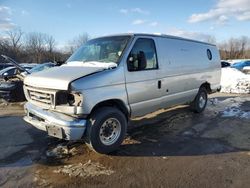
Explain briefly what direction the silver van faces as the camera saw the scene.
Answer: facing the viewer and to the left of the viewer
